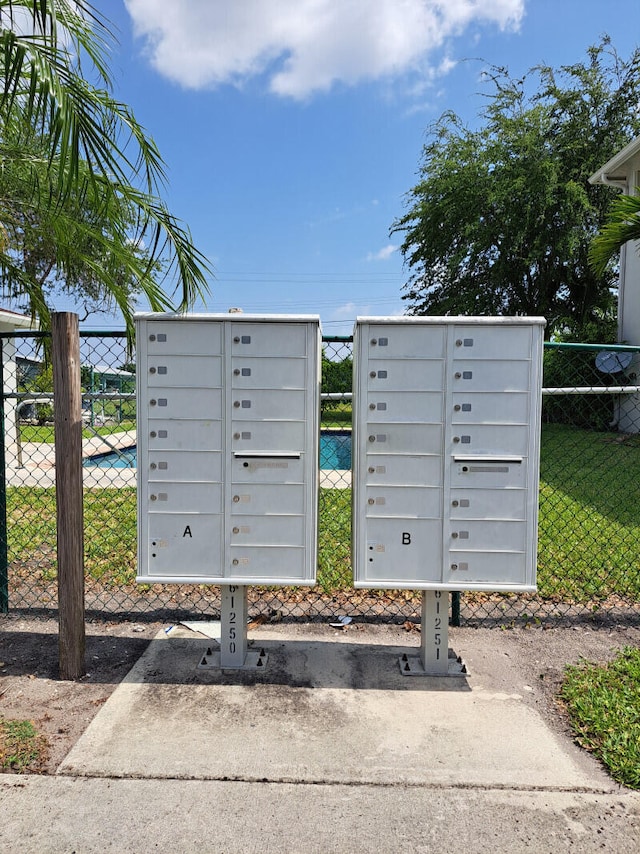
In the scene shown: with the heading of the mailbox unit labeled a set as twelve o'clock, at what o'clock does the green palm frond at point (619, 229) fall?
The green palm frond is roughly at 8 o'clock from the mailbox unit labeled a.

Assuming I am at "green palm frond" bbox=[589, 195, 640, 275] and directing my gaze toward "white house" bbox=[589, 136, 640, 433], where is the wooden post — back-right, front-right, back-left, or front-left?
back-left

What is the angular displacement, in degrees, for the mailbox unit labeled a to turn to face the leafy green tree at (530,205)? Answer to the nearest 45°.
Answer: approximately 135° to its left

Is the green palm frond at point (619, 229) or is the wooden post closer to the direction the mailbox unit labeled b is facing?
the wooden post

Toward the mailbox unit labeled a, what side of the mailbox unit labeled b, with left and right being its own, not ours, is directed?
right

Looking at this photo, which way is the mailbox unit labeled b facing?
toward the camera

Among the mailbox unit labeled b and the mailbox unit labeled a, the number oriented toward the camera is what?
2

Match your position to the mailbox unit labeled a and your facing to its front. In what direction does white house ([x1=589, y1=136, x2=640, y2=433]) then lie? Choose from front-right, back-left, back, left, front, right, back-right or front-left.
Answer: back-left
